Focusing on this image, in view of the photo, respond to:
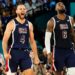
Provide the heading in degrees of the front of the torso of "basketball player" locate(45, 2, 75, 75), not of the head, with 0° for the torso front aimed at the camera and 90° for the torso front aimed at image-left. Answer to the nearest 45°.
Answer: approximately 0°

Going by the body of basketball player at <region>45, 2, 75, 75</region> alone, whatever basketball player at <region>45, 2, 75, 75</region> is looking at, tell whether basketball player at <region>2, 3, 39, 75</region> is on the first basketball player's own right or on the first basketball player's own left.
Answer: on the first basketball player's own right
